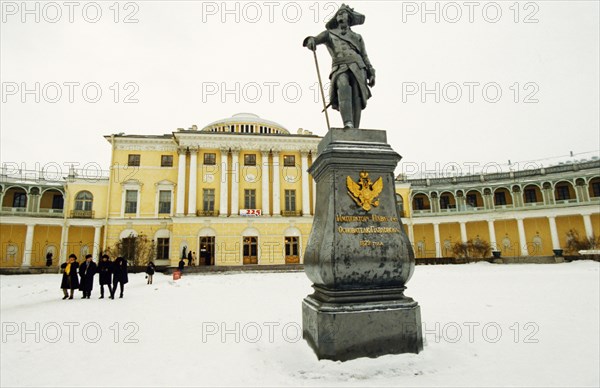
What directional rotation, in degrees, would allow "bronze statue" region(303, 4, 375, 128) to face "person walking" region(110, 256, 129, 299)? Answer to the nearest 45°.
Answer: approximately 135° to its right

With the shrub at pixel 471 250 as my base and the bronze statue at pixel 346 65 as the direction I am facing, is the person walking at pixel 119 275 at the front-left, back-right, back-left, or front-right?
front-right

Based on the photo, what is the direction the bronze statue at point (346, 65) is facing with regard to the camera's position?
facing the viewer

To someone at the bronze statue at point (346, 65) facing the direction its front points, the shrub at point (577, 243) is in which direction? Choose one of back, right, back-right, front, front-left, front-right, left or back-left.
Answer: back-left

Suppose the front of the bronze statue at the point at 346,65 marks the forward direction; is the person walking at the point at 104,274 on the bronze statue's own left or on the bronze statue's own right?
on the bronze statue's own right
